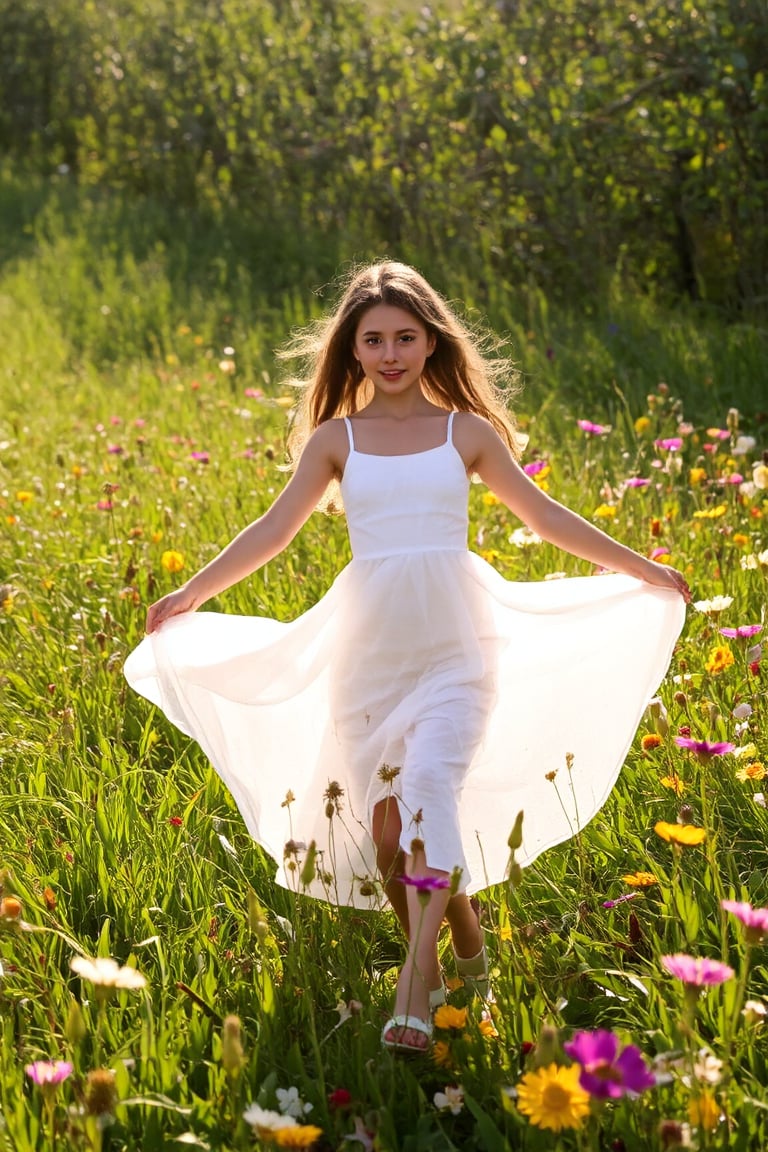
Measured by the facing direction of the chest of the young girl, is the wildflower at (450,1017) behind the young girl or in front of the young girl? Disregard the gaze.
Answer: in front

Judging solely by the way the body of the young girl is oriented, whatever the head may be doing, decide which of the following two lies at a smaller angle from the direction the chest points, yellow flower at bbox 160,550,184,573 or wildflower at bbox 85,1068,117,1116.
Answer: the wildflower

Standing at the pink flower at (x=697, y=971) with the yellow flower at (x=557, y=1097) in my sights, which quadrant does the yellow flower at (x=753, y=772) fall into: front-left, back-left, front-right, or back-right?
back-right

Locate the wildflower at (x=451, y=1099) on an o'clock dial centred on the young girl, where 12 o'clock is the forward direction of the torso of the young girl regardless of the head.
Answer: The wildflower is roughly at 12 o'clock from the young girl.

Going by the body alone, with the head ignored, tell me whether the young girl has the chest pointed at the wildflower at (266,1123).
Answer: yes

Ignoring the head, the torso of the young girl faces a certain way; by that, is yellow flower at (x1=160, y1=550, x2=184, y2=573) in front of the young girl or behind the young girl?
behind

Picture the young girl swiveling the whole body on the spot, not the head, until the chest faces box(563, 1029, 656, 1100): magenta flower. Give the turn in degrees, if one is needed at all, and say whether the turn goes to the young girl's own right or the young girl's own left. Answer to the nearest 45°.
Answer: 0° — they already face it

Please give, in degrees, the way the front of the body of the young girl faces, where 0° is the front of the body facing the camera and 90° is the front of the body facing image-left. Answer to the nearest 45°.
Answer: approximately 0°
